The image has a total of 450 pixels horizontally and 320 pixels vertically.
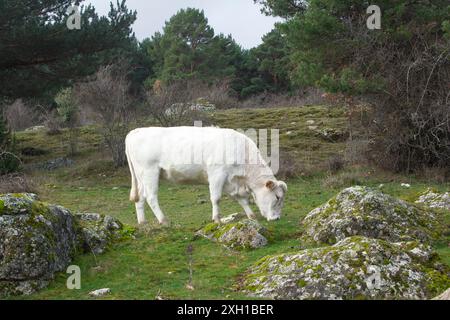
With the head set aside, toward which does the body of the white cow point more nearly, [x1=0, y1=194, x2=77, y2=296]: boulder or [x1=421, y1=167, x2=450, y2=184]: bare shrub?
the bare shrub

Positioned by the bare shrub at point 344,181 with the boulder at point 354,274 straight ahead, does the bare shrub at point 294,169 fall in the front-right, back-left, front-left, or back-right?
back-right

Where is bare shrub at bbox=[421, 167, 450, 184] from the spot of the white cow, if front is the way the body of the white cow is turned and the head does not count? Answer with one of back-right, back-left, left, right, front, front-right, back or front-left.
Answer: front-left

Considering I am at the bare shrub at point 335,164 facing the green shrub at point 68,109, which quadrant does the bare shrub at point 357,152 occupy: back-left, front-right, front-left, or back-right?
back-right

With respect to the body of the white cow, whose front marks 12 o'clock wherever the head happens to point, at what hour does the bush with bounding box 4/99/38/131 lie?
The bush is roughly at 8 o'clock from the white cow.

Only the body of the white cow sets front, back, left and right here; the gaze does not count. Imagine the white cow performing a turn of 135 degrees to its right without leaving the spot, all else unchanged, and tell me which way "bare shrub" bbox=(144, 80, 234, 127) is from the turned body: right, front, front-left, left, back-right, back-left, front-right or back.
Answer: back-right

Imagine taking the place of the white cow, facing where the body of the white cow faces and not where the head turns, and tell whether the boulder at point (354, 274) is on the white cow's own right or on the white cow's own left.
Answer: on the white cow's own right

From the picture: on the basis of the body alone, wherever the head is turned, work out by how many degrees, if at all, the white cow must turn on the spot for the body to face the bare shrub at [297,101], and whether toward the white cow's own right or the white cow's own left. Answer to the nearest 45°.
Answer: approximately 90° to the white cow's own left

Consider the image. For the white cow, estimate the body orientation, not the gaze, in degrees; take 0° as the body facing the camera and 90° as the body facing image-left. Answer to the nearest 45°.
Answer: approximately 270°

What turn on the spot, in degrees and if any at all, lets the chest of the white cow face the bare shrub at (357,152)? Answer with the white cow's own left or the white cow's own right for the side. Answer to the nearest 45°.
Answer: approximately 45° to the white cow's own left

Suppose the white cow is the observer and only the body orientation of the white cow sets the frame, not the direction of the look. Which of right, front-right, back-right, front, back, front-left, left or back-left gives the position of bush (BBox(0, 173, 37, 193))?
back-left

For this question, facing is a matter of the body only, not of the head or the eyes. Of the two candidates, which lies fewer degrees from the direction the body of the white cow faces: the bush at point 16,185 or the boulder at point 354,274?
the boulder

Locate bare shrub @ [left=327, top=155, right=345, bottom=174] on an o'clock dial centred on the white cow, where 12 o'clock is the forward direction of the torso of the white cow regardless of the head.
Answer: The bare shrub is roughly at 10 o'clock from the white cow.

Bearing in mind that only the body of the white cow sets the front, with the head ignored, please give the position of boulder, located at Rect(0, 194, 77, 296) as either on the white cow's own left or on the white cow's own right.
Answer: on the white cow's own right

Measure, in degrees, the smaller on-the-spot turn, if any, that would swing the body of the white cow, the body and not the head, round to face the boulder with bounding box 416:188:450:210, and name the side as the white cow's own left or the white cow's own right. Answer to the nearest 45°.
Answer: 0° — it already faces it

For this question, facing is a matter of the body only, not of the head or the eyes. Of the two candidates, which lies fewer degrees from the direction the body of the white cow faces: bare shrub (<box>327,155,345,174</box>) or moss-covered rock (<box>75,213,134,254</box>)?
the bare shrub
